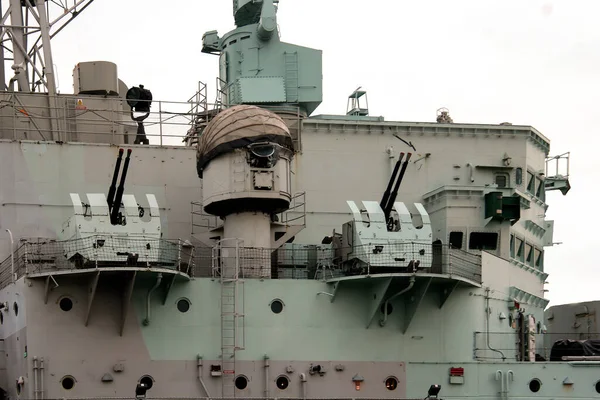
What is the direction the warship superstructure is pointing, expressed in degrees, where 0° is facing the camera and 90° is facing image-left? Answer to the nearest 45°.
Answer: approximately 270°
